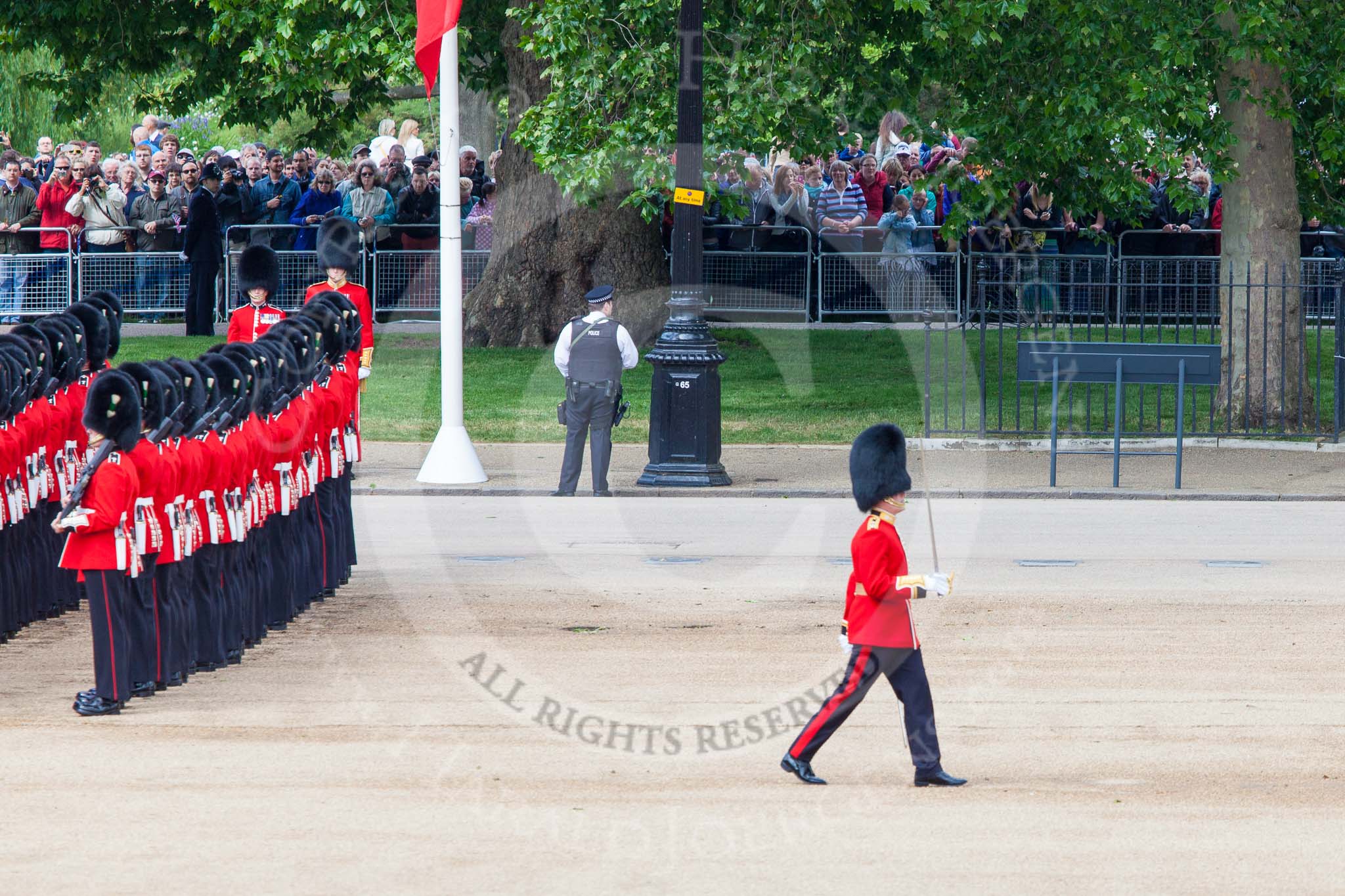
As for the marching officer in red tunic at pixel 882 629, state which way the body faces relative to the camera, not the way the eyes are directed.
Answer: to the viewer's right

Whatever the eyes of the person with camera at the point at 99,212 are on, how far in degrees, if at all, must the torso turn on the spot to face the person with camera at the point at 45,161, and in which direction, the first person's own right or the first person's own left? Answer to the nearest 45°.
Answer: approximately 180°

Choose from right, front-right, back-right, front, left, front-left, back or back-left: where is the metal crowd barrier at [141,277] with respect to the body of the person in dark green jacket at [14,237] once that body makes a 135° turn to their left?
front-right

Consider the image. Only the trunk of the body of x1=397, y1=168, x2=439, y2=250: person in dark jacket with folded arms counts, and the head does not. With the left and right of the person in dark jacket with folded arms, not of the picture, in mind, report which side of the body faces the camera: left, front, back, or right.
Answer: front

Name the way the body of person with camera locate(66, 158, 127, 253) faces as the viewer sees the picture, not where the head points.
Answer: toward the camera

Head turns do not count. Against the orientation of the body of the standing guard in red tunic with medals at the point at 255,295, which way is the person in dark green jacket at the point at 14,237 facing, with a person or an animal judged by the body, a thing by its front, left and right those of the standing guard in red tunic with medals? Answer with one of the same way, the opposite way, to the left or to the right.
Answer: the same way

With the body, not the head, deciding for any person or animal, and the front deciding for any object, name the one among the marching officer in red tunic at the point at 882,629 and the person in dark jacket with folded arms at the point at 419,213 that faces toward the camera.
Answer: the person in dark jacket with folded arms

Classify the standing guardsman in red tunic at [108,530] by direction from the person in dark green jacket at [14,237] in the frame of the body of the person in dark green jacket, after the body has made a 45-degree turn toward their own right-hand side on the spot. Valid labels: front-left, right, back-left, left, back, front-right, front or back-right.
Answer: front-left

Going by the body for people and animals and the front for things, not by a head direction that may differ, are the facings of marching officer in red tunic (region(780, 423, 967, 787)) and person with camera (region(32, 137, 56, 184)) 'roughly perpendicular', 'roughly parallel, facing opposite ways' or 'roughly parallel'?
roughly perpendicular

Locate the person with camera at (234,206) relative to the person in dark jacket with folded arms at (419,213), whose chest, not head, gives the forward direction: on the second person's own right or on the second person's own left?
on the second person's own right

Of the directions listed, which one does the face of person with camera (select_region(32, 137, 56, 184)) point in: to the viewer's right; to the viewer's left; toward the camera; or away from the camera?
toward the camera

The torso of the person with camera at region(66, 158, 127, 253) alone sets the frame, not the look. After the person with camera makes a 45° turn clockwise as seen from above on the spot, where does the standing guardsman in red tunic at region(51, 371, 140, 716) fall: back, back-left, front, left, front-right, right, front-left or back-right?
front-left

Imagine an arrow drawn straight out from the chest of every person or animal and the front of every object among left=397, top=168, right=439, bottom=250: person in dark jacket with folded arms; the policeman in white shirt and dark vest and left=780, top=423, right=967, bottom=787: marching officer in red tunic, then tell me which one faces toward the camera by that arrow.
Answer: the person in dark jacket with folded arms

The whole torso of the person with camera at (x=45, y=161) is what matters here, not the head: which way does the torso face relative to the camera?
toward the camera

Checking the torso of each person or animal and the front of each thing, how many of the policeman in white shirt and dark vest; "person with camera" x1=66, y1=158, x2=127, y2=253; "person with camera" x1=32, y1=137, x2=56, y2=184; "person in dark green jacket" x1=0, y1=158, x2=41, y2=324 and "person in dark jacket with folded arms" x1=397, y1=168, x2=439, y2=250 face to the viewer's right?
0

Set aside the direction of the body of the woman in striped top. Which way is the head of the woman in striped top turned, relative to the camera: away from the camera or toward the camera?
toward the camera

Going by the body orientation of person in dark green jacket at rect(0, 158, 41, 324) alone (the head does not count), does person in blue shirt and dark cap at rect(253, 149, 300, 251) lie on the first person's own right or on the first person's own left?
on the first person's own left
